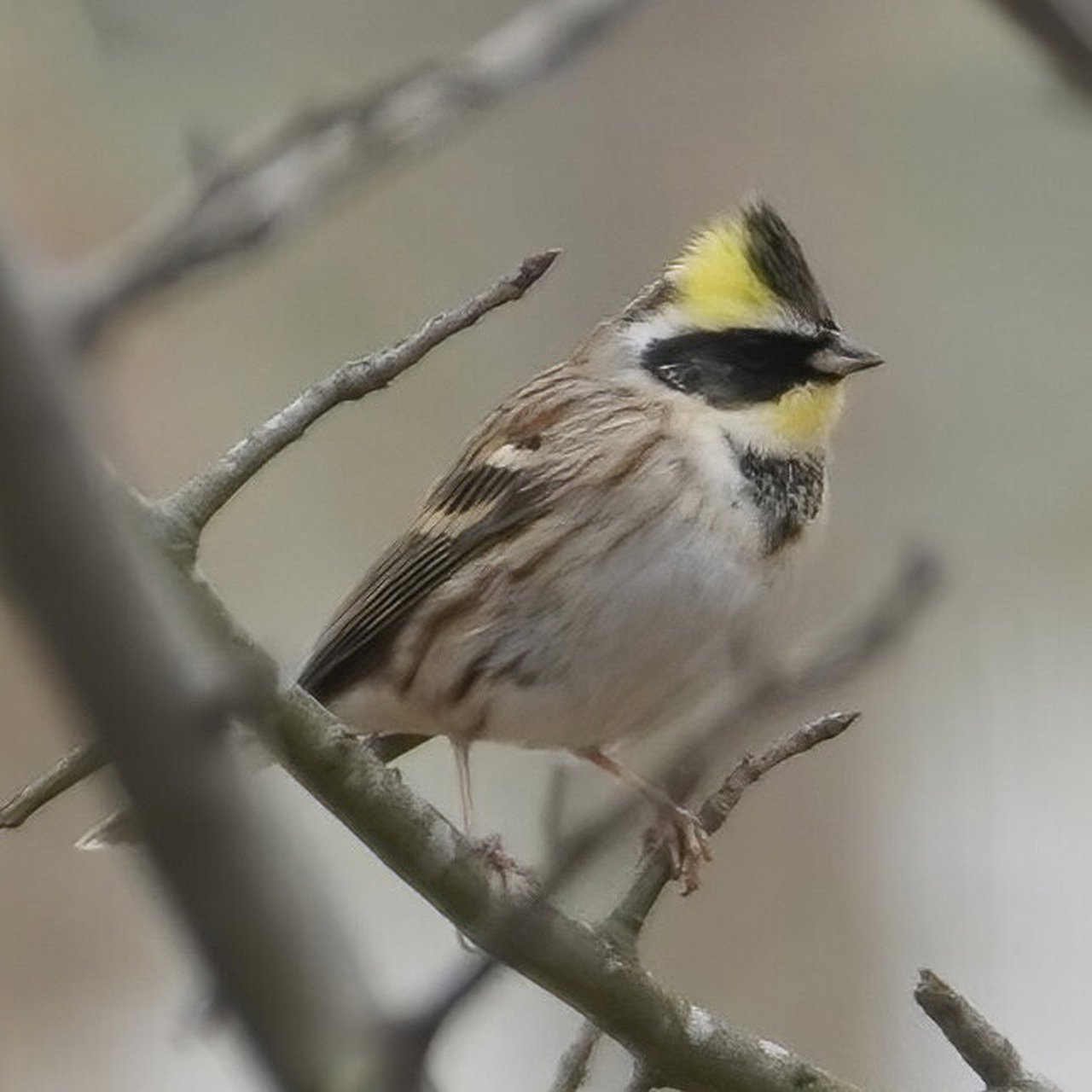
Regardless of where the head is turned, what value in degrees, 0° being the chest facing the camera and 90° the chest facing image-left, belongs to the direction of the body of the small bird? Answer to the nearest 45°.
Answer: approximately 270°

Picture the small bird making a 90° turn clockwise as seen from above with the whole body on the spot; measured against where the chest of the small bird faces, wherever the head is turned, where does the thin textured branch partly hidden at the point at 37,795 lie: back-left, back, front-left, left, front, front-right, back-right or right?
front-right
